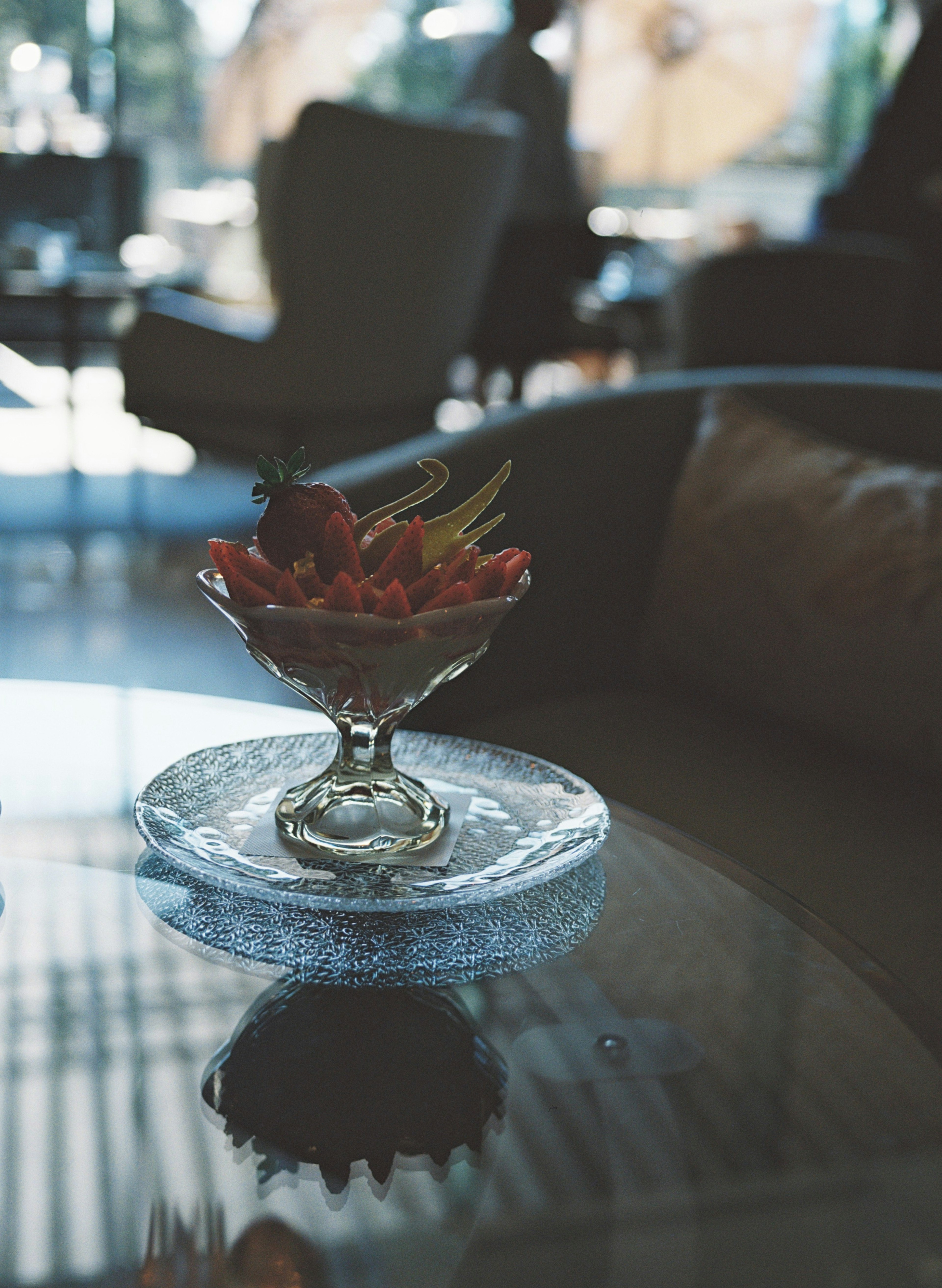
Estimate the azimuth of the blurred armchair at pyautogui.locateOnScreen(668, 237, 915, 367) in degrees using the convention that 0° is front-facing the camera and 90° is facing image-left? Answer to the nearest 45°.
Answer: approximately 180°

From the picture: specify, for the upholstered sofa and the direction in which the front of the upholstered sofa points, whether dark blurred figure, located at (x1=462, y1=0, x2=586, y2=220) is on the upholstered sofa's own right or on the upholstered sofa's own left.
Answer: on the upholstered sofa's own right

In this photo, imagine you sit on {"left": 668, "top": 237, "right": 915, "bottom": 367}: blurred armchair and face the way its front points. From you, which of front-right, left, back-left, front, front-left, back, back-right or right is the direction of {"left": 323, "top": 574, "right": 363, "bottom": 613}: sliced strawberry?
back

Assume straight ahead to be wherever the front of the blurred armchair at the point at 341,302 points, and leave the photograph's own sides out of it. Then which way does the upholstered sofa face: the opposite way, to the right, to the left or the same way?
to the left

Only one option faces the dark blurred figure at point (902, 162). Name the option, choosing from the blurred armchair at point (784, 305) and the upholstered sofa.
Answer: the blurred armchair

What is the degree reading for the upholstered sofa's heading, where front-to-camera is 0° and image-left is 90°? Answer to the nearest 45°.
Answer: approximately 45°

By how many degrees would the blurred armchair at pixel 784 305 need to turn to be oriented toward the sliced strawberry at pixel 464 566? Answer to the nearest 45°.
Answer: approximately 180°

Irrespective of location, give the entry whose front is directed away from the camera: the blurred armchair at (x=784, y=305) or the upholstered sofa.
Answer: the blurred armchair

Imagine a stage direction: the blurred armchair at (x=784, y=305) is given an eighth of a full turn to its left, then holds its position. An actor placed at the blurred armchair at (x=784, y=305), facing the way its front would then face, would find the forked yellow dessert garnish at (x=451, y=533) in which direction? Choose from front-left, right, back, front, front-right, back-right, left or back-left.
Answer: back-left

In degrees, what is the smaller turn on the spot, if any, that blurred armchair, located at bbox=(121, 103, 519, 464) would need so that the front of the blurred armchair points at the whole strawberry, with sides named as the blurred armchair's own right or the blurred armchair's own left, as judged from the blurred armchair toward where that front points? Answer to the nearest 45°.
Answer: approximately 135° to the blurred armchair's own left

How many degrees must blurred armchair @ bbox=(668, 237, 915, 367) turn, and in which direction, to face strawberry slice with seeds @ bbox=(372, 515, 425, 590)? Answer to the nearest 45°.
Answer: approximately 180°
